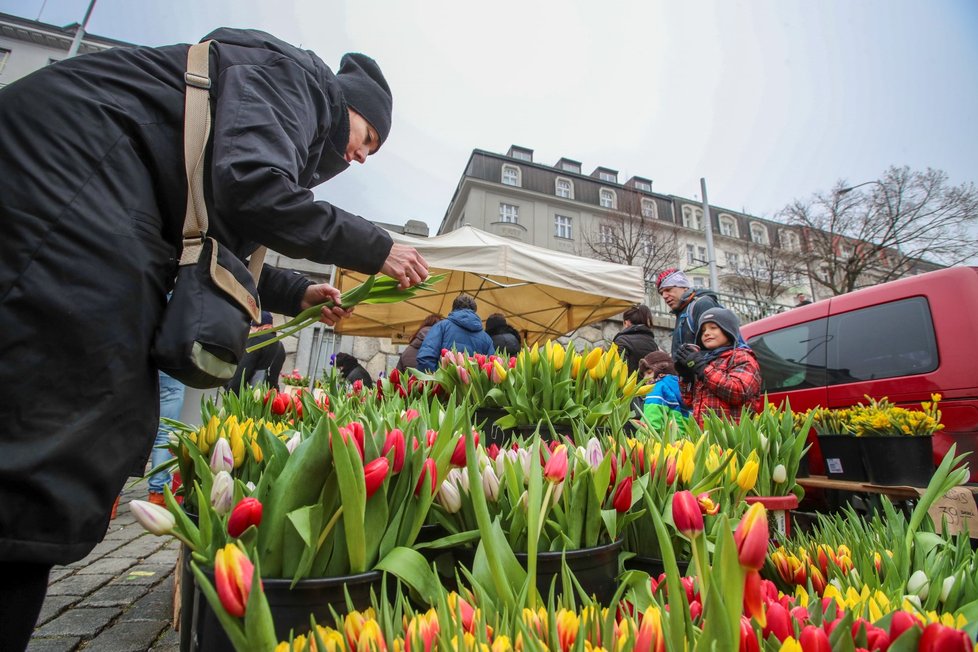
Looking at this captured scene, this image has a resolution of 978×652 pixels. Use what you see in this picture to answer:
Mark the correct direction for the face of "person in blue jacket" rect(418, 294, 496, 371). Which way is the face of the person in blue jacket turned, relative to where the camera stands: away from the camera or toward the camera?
away from the camera

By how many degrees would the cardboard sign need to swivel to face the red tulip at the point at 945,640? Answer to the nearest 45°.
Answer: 0° — it already faces it

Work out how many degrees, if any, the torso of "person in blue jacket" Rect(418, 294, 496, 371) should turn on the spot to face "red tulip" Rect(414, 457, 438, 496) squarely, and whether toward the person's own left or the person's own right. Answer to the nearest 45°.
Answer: approximately 180°

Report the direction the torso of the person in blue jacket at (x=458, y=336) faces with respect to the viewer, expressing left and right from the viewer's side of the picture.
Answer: facing away from the viewer

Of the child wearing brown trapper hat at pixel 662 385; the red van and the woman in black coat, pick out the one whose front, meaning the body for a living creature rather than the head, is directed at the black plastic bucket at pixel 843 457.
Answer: the woman in black coat

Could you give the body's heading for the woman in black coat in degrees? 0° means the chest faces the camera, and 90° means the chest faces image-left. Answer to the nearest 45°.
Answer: approximately 270°

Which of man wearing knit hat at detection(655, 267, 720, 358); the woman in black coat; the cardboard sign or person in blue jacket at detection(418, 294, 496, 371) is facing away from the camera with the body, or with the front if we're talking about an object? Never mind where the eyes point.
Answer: the person in blue jacket

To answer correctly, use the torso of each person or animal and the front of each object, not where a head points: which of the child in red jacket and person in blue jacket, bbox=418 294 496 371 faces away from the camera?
the person in blue jacket
